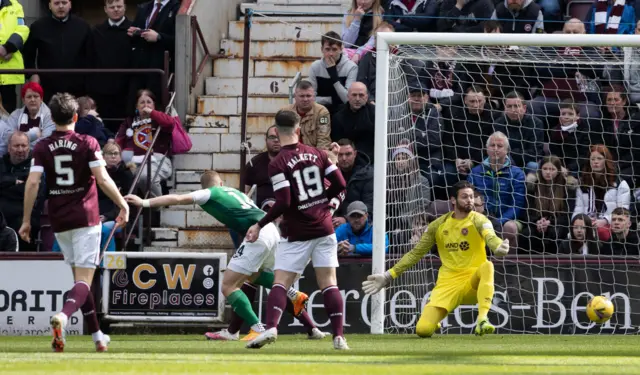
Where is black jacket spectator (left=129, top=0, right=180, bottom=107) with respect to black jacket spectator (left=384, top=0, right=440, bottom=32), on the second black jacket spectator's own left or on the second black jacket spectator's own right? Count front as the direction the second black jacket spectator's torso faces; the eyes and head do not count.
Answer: on the second black jacket spectator's own right

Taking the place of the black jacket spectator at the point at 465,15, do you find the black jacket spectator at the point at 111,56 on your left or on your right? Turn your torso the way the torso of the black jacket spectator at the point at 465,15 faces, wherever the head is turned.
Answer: on your right
